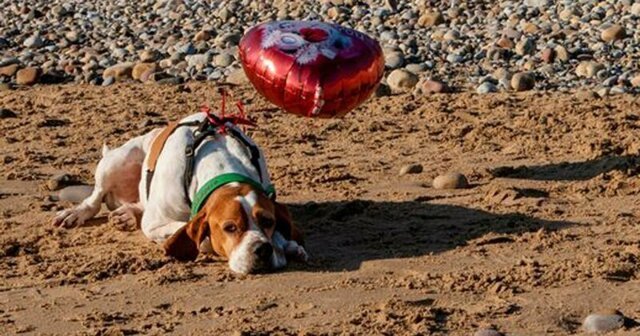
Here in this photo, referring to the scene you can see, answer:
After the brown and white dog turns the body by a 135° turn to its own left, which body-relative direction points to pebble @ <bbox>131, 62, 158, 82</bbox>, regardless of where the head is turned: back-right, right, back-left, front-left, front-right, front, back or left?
front

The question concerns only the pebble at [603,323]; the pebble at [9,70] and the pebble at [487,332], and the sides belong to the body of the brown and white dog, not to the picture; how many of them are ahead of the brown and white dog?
2

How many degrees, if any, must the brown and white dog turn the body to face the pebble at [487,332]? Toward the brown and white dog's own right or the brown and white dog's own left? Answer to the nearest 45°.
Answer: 0° — it already faces it

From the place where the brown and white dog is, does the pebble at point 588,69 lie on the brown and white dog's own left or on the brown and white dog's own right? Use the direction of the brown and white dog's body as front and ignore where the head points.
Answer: on the brown and white dog's own left

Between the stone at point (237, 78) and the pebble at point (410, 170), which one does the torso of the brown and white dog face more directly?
the pebble

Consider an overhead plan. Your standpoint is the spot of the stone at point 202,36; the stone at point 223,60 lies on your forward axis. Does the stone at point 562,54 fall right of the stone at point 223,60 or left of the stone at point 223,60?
left

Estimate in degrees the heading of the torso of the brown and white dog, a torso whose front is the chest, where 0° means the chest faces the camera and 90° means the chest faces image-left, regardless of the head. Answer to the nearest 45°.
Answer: approximately 315°

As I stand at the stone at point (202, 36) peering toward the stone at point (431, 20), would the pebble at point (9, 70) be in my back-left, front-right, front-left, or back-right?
back-right

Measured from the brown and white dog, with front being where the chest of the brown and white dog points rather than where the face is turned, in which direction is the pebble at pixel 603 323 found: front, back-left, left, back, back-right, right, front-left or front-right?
front

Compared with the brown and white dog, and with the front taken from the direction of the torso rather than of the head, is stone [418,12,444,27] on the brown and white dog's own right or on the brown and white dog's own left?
on the brown and white dog's own left

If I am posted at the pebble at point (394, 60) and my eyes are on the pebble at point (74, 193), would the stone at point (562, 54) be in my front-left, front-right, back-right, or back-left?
back-left

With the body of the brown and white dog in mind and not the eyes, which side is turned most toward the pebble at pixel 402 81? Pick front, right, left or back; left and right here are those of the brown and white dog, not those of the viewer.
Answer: left

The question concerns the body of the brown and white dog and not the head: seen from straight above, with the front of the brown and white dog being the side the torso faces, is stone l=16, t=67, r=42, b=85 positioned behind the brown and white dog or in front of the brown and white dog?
behind

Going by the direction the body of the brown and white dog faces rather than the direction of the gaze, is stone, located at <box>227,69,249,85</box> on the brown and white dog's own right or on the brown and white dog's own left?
on the brown and white dog's own left
